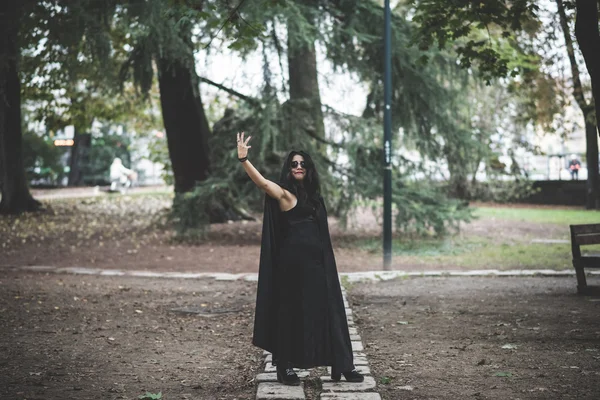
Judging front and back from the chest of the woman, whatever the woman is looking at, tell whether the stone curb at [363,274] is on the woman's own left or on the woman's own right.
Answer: on the woman's own left

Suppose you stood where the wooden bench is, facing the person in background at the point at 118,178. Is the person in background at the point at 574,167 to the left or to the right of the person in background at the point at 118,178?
right

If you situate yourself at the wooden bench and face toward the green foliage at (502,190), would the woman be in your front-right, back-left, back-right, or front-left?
back-left

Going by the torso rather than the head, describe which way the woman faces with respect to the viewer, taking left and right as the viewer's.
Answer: facing the viewer and to the right of the viewer

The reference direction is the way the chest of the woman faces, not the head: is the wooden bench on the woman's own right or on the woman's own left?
on the woman's own left

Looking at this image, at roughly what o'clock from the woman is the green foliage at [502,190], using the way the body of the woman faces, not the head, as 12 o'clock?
The green foliage is roughly at 8 o'clock from the woman.

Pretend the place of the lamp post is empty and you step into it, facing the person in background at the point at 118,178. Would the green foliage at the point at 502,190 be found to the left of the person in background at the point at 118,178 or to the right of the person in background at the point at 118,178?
right

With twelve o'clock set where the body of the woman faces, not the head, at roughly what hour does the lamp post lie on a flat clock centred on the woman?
The lamp post is roughly at 8 o'clock from the woman.
